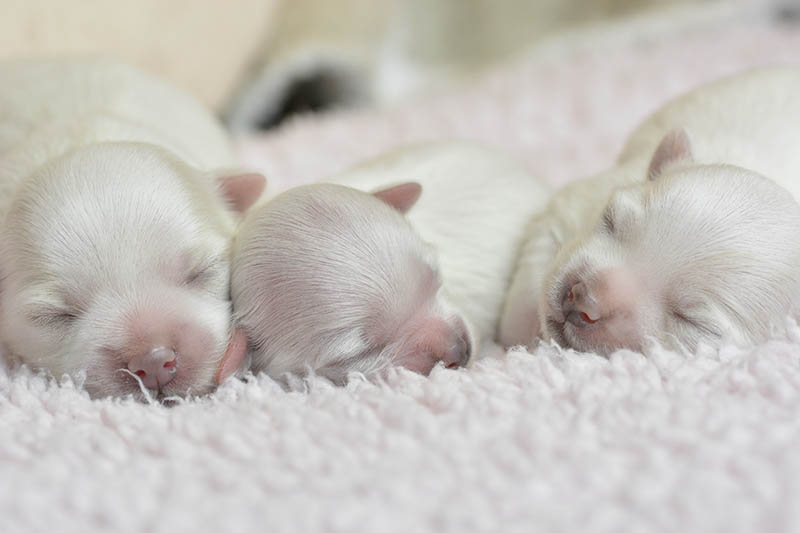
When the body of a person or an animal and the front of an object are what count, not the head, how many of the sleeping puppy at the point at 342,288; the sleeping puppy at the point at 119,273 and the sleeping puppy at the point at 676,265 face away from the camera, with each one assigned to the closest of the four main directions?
0

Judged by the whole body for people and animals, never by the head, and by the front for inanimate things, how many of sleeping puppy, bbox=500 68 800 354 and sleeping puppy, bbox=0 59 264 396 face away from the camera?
0

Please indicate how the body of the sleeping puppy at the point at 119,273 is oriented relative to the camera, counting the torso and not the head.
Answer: toward the camera

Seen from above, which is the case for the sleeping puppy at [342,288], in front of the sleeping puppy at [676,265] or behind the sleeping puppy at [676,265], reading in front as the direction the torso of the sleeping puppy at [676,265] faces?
in front

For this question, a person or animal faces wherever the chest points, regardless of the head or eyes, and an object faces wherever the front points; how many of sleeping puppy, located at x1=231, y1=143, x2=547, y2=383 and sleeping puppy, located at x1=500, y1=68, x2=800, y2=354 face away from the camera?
0

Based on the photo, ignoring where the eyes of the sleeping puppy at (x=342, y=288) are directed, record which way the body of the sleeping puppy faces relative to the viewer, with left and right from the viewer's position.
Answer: facing the viewer and to the left of the viewer

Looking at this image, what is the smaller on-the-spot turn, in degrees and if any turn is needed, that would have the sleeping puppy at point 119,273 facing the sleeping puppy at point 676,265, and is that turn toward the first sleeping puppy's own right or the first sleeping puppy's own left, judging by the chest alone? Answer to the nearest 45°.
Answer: approximately 90° to the first sleeping puppy's own left
